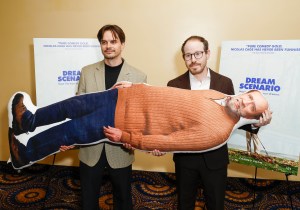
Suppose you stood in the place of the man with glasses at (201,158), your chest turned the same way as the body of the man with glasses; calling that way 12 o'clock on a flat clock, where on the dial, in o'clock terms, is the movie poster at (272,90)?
The movie poster is roughly at 7 o'clock from the man with glasses.

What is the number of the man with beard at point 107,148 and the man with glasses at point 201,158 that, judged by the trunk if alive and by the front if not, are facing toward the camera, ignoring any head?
2

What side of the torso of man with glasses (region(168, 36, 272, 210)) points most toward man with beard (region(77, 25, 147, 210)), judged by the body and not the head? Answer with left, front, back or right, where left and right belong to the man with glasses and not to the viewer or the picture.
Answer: right

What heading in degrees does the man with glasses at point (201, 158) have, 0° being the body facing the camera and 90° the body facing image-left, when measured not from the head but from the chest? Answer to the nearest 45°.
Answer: approximately 0°

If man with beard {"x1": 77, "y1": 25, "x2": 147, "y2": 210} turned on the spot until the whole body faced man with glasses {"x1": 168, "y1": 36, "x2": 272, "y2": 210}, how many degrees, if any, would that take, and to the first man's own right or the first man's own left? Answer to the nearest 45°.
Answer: approximately 90° to the first man's own left

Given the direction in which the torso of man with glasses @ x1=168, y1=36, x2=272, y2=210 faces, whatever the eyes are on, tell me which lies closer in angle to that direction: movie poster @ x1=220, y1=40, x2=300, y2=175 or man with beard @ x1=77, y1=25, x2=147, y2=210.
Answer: the man with beard
